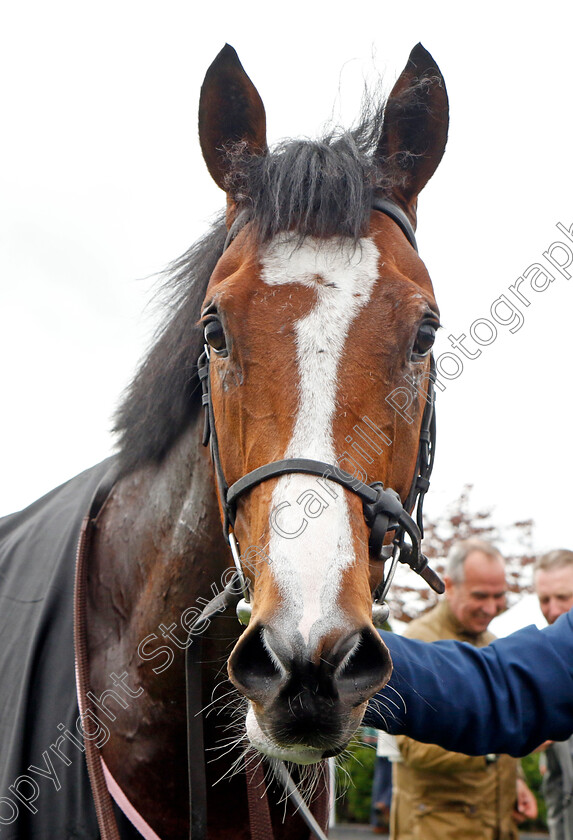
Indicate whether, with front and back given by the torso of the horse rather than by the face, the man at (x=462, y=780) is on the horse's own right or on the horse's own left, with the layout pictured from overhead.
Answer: on the horse's own left

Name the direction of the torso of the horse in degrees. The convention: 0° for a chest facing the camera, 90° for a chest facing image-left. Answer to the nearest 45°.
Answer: approximately 315°

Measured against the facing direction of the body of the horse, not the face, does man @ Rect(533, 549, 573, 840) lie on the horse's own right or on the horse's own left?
on the horse's own left

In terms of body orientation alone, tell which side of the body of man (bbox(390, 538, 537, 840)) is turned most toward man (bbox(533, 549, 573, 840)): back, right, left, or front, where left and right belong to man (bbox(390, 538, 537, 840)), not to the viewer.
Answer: left

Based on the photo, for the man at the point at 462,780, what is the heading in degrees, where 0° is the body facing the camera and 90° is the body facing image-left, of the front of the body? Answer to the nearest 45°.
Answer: approximately 315°

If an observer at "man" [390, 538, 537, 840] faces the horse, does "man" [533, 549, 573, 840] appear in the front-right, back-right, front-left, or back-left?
back-left
